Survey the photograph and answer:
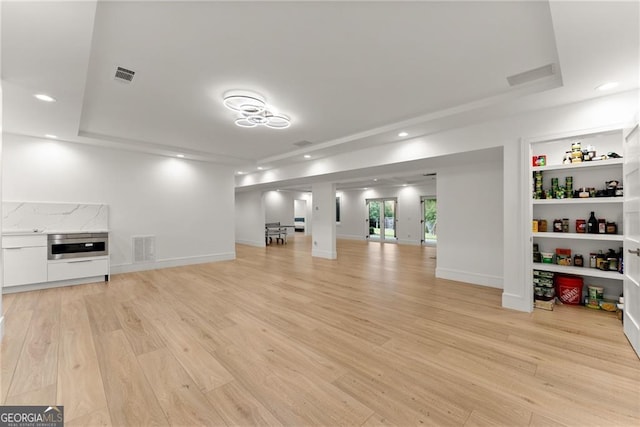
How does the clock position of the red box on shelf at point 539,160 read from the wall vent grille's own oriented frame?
The red box on shelf is roughly at 11 o'clock from the wall vent grille.

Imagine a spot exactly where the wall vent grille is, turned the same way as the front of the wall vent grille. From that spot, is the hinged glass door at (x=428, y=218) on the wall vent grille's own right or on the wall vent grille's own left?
on the wall vent grille's own left

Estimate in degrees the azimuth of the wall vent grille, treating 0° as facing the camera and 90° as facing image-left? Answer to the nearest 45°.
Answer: approximately 0°

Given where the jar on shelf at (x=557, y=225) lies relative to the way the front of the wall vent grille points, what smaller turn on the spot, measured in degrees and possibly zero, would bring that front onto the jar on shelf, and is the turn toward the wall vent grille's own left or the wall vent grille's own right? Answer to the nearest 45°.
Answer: approximately 45° to the wall vent grille's own left

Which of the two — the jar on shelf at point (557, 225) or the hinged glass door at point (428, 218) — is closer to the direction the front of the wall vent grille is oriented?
the jar on shelf

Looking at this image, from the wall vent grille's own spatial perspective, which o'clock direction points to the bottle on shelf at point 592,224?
The bottle on shelf is roughly at 11 o'clock from the wall vent grille.

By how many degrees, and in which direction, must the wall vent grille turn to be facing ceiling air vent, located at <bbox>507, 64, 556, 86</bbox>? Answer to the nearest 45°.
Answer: approximately 45° to its left
